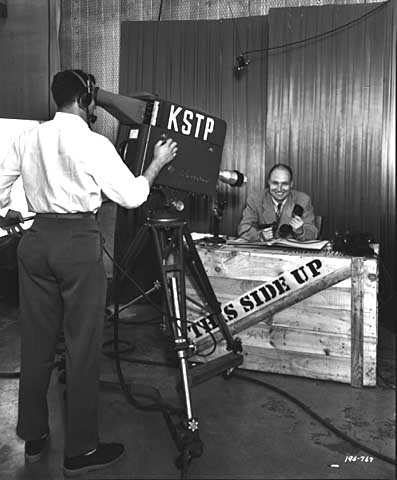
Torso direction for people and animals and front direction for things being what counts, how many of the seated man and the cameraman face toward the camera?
1

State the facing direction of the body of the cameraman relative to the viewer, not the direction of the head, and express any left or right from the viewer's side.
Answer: facing away from the viewer and to the right of the viewer

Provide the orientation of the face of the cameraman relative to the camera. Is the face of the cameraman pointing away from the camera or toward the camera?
away from the camera

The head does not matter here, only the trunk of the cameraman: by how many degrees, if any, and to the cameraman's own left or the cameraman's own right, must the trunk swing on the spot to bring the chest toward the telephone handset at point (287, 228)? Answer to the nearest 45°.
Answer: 0° — they already face it

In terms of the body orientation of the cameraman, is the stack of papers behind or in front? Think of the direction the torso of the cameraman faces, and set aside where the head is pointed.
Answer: in front
